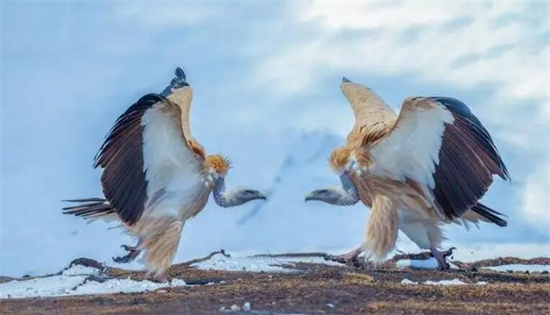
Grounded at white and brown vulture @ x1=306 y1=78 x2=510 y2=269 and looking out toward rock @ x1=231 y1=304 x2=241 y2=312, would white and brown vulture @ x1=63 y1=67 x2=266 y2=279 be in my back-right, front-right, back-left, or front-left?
front-right

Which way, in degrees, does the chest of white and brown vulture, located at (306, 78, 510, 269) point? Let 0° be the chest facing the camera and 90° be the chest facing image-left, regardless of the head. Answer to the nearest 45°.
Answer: approximately 90°

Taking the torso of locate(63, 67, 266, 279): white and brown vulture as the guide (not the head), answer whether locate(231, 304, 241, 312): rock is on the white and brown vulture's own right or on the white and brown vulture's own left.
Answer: on the white and brown vulture's own right

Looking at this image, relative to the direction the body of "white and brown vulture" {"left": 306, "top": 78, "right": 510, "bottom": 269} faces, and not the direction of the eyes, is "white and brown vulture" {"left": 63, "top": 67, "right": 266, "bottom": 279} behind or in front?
in front

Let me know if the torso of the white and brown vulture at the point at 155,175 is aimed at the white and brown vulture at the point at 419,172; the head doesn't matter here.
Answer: yes

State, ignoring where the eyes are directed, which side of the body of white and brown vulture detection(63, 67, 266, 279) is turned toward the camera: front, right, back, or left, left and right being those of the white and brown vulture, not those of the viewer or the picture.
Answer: right

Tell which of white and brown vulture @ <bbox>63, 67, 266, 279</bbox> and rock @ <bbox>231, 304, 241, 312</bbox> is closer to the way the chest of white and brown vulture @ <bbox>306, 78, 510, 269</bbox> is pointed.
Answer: the white and brown vulture

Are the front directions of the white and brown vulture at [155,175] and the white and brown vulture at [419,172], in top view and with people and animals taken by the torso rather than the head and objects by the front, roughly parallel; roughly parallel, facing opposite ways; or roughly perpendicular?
roughly parallel, facing opposite ways

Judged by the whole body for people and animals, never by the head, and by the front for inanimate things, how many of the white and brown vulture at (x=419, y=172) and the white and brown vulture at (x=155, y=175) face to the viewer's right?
1
